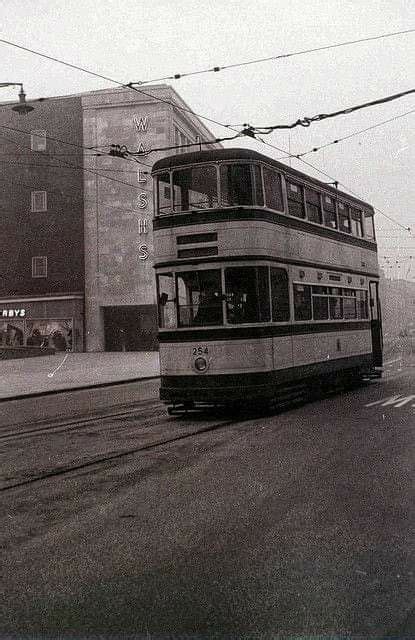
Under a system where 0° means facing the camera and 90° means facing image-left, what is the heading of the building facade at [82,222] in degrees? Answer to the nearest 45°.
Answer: approximately 315°

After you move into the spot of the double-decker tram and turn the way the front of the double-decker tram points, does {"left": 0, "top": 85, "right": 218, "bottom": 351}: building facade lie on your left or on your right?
on your right

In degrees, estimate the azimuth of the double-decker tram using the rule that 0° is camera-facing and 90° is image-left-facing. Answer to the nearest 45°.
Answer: approximately 45°
